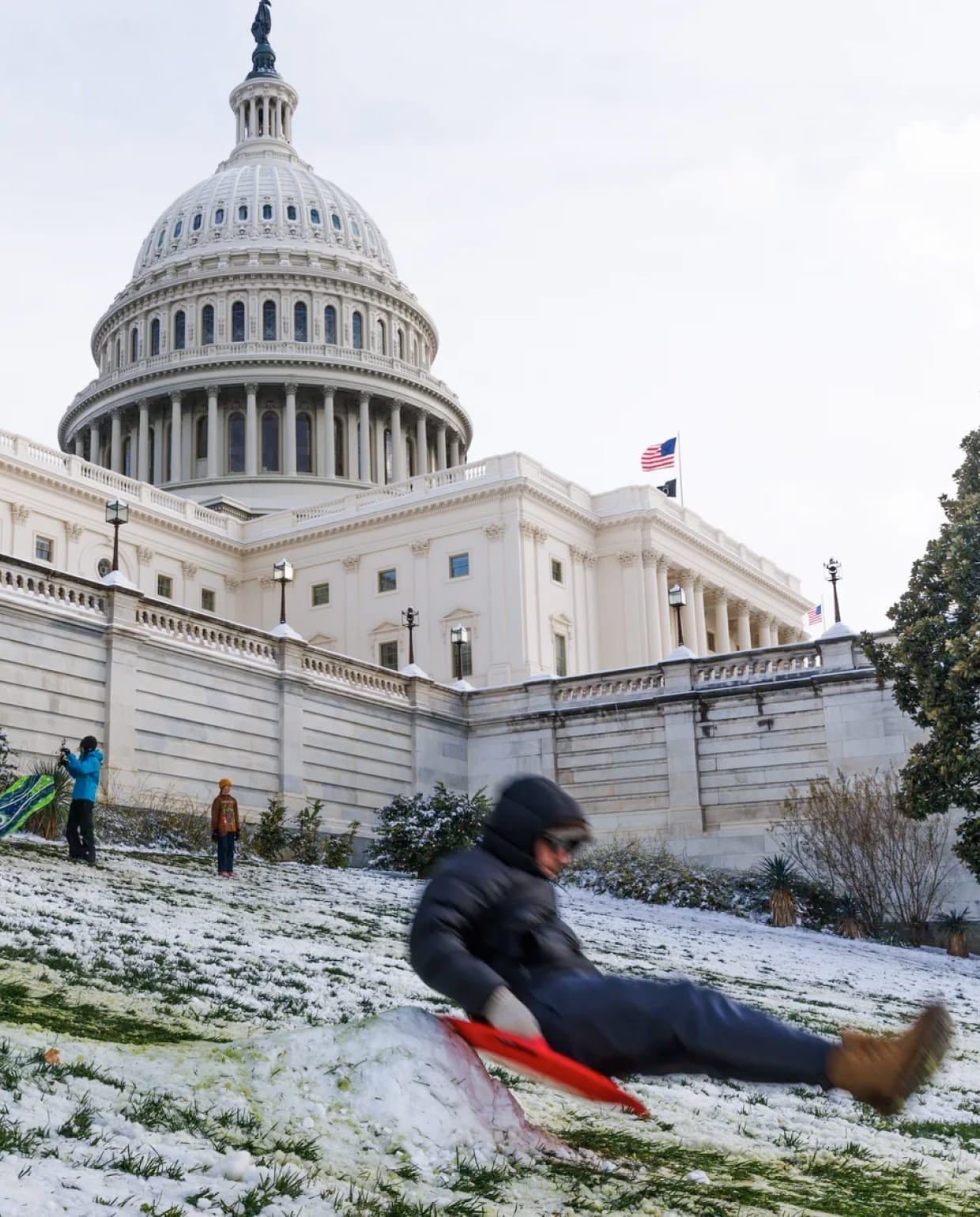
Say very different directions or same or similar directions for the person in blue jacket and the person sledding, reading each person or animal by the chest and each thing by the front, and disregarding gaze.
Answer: very different directions

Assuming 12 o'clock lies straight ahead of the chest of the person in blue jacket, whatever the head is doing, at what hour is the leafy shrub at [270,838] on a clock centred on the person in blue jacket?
The leafy shrub is roughly at 4 o'clock from the person in blue jacket.

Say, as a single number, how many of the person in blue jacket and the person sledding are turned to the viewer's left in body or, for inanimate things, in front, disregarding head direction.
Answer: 1

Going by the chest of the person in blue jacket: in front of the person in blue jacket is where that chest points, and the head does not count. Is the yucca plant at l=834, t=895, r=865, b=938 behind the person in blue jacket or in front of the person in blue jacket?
behind

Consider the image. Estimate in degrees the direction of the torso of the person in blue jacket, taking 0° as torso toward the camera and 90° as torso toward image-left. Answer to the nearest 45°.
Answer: approximately 90°

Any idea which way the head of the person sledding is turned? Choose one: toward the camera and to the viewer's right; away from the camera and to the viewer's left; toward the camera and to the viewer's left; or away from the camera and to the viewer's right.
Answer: toward the camera and to the viewer's right

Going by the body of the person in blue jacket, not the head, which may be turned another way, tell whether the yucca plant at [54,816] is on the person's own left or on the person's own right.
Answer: on the person's own right

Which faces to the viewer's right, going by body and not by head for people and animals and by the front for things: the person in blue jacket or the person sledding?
the person sledding

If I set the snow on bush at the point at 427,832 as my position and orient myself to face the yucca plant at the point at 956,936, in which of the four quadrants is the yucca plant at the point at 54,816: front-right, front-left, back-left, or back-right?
back-right

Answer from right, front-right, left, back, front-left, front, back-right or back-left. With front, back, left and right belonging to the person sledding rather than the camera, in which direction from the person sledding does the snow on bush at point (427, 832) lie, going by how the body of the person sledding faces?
left

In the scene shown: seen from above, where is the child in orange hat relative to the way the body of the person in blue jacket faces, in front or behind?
behind

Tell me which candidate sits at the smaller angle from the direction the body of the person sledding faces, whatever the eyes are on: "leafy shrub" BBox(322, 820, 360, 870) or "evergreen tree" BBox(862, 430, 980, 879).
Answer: the evergreen tree

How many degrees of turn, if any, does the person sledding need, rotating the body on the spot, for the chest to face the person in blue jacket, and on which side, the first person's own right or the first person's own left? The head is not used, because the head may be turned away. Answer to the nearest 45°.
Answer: approximately 135° to the first person's own left

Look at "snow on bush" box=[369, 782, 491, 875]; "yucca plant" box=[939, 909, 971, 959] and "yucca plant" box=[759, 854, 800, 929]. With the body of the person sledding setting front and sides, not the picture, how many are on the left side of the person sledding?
3

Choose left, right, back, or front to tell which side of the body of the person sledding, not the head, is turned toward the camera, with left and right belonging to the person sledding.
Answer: right
